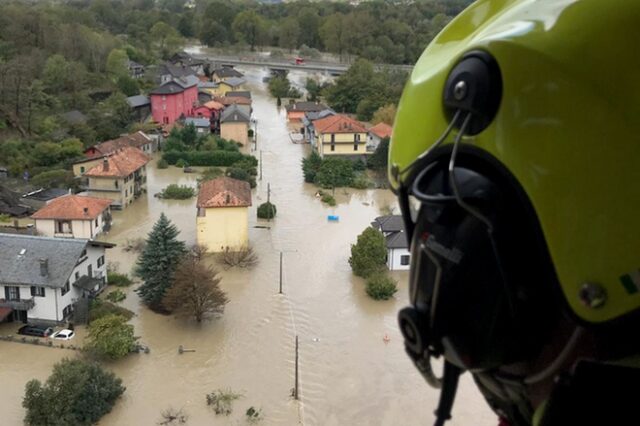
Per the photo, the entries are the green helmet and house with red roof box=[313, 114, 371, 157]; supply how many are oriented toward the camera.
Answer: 1

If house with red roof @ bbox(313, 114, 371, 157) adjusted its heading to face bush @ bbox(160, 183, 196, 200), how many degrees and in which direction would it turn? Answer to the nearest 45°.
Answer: approximately 45° to its right

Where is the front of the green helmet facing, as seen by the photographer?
facing away from the viewer and to the left of the viewer

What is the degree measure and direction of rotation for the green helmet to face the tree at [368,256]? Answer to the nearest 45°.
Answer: approximately 45° to its right

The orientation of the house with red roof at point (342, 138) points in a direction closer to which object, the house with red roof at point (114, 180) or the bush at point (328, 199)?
the bush

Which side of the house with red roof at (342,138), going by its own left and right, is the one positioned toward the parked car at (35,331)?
front

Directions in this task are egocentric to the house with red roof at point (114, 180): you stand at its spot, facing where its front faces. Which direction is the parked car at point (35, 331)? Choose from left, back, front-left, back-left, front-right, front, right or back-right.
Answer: front-right

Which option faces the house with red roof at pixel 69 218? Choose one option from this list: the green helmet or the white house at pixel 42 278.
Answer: the green helmet

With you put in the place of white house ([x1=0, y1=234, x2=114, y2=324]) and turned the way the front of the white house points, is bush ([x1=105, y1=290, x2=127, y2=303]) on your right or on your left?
on your left

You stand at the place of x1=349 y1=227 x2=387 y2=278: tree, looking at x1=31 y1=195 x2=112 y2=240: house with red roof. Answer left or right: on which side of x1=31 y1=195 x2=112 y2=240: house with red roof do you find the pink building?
right

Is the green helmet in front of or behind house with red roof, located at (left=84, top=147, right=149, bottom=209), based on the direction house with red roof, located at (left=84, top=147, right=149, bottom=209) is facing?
in front

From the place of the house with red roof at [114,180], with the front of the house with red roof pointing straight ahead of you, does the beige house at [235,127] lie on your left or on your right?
on your left

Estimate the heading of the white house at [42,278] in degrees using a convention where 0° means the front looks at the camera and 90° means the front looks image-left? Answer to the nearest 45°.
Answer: approximately 315°
